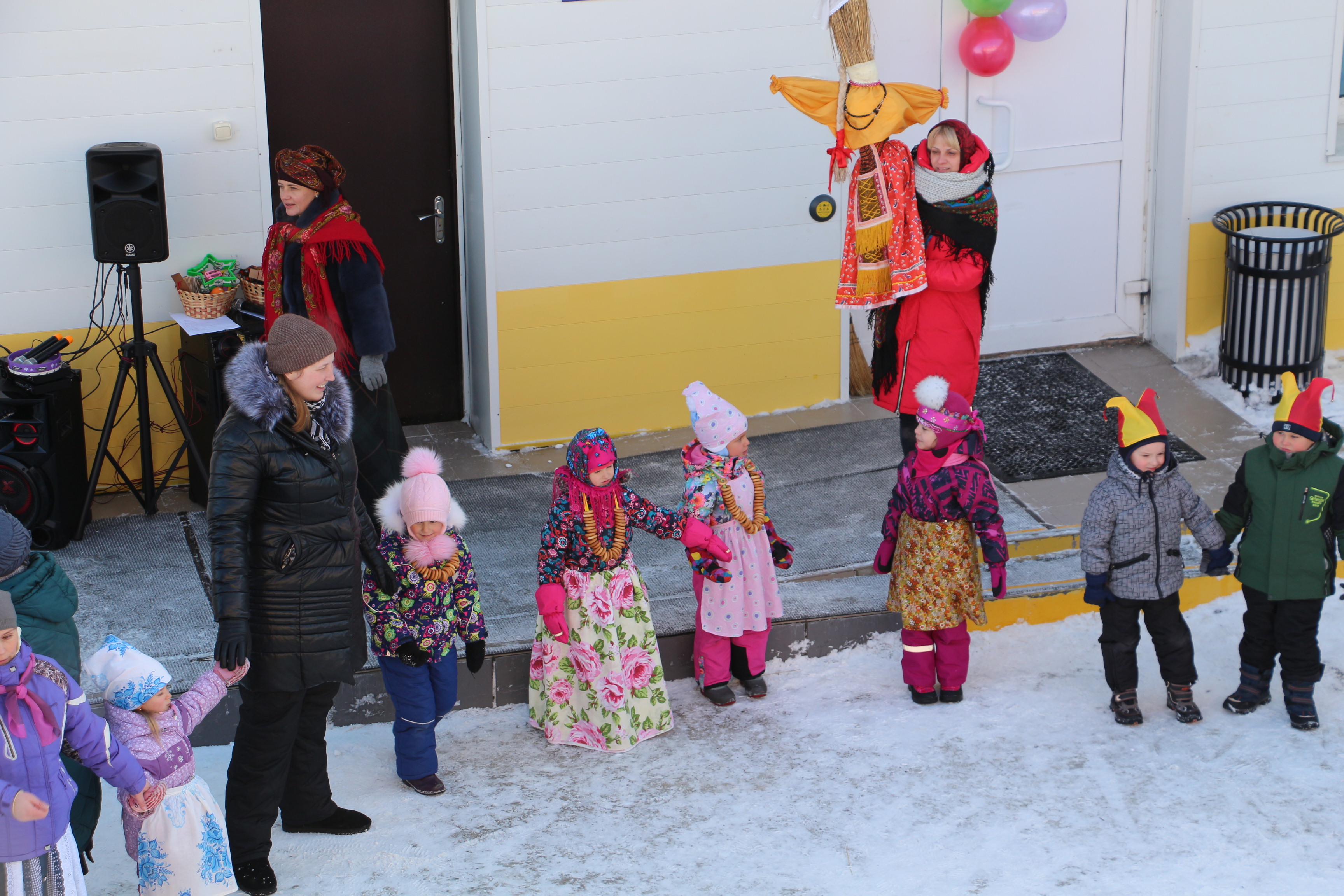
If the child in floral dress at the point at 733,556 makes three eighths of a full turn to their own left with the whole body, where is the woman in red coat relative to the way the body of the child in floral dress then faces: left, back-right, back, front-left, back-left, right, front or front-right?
front-right

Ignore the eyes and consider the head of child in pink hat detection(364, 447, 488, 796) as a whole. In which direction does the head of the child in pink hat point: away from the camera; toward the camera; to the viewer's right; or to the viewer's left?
toward the camera

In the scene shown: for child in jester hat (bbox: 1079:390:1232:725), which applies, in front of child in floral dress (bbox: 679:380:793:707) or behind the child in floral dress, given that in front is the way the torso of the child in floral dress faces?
in front

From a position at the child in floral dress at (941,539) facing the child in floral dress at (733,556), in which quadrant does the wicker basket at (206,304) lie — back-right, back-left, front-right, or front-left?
front-right

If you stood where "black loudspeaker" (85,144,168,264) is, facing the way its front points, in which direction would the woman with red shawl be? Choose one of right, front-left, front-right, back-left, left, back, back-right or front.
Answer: front-left

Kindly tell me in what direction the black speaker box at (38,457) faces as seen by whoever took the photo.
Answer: facing the viewer and to the left of the viewer

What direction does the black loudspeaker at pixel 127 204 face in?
toward the camera

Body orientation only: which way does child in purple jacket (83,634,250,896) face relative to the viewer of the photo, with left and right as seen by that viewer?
facing the viewer and to the right of the viewer

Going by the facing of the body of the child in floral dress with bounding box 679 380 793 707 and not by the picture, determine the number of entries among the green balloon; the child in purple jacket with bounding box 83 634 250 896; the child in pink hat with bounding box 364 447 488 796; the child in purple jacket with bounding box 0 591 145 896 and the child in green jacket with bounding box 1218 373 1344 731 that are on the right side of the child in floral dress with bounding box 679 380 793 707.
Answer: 3

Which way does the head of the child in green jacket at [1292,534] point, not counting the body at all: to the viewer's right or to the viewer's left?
to the viewer's left

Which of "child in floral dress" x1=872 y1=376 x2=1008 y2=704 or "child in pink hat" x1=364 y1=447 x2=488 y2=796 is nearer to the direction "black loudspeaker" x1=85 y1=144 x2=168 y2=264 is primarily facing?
the child in pink hat

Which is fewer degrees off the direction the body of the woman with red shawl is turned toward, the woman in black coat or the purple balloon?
the woman in black coat

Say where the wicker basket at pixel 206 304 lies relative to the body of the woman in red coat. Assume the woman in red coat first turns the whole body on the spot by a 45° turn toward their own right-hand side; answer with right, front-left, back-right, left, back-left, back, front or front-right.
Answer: front

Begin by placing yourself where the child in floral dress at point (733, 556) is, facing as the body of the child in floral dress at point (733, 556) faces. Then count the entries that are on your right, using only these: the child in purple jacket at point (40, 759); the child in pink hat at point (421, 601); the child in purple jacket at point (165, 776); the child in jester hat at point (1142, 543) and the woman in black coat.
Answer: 4
